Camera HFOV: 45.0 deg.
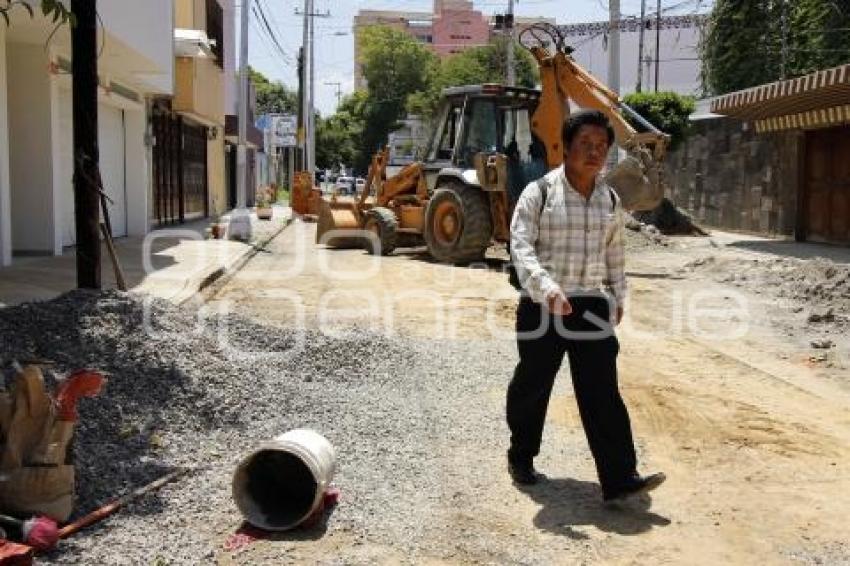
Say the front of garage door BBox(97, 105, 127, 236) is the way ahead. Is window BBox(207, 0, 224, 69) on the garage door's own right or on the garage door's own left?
on the garage door's own left

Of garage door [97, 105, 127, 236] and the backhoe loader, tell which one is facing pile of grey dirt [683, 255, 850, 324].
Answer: the garage door

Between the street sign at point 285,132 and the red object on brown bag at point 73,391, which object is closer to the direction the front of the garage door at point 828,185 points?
the red object on brown bag

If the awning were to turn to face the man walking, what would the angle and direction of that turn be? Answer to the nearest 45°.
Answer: approximately 45° to its left

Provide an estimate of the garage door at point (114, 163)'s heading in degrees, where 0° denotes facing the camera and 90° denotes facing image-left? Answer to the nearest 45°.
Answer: approximately 315°

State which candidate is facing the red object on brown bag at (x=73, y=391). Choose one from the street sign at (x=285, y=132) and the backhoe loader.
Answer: the street sign

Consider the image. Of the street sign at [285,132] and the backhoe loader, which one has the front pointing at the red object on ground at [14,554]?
the street sign

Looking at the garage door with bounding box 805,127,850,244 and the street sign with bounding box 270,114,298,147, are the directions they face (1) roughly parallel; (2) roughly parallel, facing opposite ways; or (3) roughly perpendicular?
roughly perpendicular

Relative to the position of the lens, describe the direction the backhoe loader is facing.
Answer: facing away from the viewer and to the left of the viewer

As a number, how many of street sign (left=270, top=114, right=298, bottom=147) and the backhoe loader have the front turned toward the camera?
1

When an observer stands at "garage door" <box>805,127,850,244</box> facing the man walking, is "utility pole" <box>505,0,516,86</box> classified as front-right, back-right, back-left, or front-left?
back-right

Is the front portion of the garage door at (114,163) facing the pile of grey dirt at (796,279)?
yes
